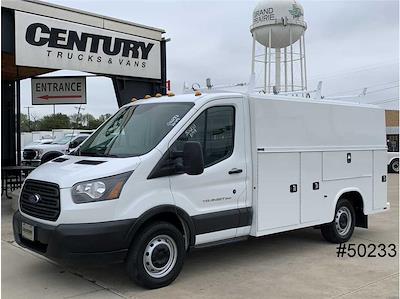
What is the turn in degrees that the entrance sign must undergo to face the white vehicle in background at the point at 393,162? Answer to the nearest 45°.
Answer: approximately 135° to its left

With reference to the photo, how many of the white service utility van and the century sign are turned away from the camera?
0

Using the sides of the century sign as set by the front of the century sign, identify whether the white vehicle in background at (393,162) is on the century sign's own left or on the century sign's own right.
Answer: on the century sign's own left

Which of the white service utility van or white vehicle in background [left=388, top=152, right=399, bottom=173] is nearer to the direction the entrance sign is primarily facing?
the white service utility van

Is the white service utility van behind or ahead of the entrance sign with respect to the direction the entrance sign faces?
ahead

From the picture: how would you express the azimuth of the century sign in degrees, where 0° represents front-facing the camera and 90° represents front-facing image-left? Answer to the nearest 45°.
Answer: approximately 315°

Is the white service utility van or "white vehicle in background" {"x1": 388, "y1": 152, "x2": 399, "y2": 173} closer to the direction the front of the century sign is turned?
the white service utility van

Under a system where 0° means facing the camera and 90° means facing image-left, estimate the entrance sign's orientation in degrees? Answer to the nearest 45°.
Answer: approximately 0°

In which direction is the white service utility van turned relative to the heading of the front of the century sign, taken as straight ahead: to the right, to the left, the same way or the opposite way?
to the right

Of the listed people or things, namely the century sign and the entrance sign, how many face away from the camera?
0

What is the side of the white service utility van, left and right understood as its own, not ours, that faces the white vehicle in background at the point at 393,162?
back

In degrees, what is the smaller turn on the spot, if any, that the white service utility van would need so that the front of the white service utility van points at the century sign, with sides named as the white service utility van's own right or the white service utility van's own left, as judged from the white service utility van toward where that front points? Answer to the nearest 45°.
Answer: approximately 90° to the white service utility van's own right

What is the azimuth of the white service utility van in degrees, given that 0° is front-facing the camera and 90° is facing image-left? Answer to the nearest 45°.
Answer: approximately 45°
